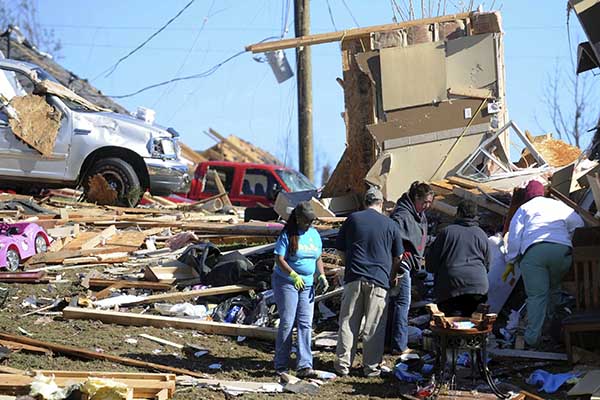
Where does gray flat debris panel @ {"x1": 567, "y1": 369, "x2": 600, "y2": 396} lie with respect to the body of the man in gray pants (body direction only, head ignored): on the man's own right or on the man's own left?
on the man's own right

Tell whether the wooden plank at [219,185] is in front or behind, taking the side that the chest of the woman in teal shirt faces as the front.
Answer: behind

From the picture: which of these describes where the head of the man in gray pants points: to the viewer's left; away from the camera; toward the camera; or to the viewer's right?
away from the camera

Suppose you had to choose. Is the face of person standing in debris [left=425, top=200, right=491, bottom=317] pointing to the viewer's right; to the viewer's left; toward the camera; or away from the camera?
away from the camera

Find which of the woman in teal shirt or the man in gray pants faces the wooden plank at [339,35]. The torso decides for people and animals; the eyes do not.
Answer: the man in gray pants

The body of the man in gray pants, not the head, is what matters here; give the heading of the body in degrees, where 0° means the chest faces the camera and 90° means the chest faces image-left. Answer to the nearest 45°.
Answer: approximately 180°

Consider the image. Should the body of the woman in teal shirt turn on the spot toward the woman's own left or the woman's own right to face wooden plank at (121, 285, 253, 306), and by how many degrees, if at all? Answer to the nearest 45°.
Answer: approximately 180°

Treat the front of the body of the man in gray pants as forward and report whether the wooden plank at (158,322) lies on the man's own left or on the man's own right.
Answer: on the man's own left

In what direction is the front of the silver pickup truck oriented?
to the viewer's right

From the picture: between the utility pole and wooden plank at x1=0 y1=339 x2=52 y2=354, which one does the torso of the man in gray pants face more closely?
the utility pole

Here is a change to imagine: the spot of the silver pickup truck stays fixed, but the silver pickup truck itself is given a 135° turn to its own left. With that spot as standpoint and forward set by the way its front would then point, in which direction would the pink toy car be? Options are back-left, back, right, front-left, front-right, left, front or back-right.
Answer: back-left

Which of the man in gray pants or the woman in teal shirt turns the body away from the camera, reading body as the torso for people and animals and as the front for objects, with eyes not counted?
the man in gray pants

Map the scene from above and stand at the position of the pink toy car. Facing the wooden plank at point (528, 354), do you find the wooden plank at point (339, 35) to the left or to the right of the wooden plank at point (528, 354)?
left

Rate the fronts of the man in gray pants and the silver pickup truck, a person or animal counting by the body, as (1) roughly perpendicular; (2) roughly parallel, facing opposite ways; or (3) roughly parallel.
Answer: roughly perpendicular
